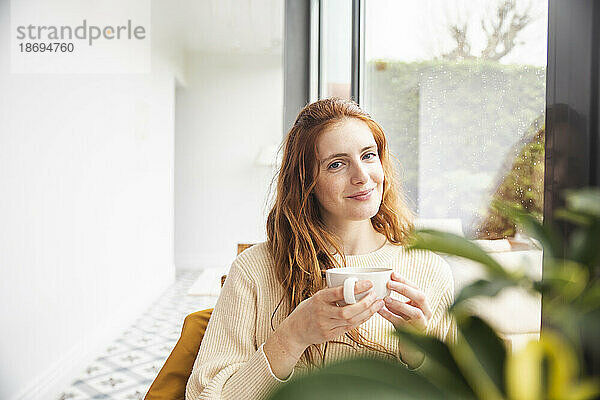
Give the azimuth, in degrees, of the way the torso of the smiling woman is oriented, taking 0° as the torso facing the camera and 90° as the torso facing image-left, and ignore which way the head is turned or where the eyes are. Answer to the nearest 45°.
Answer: approximately 315°
